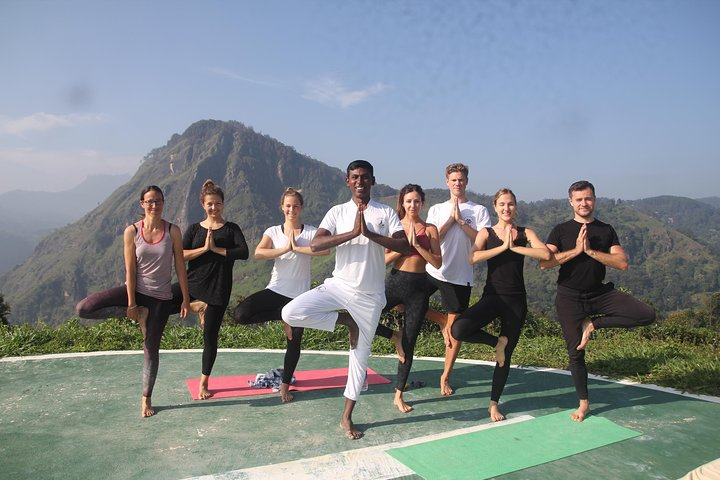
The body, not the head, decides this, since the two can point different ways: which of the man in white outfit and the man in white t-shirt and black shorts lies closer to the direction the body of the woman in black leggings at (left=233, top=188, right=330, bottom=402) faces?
the man in white outfit

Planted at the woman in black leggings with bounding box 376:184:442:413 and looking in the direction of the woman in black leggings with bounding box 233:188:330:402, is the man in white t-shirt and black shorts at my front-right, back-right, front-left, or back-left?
back-right

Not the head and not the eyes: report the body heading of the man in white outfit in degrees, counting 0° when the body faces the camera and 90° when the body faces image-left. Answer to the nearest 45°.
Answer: approximately 0°

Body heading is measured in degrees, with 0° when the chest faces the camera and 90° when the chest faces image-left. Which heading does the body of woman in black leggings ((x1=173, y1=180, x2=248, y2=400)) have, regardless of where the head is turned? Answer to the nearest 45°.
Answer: approximately 0°

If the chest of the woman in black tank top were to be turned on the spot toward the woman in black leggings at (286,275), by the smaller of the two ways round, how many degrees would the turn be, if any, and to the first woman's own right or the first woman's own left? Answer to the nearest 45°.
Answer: approximately 90° to the first woman's own right

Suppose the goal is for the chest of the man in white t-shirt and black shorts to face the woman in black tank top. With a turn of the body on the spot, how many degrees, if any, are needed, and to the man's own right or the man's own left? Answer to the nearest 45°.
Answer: approximately 45° to the man's own left

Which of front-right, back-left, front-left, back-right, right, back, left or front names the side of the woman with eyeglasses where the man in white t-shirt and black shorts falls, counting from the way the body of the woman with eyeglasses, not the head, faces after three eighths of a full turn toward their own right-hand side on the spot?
back-right

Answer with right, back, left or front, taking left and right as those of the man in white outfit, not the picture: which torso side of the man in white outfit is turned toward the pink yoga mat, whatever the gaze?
back

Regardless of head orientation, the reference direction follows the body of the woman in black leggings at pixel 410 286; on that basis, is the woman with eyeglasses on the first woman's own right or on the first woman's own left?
on the first woman's own right

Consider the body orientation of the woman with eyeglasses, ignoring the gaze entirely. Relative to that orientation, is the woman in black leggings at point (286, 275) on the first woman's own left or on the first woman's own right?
on the first woman's own left

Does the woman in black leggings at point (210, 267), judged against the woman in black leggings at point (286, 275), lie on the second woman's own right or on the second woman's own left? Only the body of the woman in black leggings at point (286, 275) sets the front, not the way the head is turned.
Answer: on the second woman's own right
